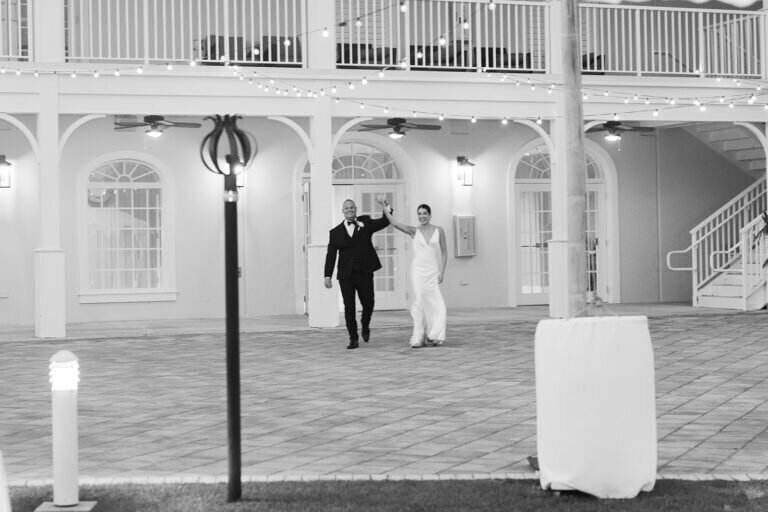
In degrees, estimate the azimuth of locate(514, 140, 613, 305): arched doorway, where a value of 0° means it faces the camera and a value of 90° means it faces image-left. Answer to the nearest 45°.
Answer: approximately 0°

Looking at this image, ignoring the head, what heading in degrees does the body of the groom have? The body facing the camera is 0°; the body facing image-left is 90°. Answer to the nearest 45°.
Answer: approximately 0°

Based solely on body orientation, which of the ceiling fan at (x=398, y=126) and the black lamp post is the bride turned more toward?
the black lamp post

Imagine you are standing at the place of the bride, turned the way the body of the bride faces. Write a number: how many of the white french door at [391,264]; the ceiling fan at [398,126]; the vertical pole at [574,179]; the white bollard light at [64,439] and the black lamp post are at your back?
2

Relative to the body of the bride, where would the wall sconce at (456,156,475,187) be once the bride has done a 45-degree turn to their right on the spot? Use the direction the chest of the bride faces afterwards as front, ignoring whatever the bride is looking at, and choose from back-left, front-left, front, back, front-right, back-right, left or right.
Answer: back-right

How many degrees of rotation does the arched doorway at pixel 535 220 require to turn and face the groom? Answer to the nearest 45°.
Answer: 0° — it already faces them
